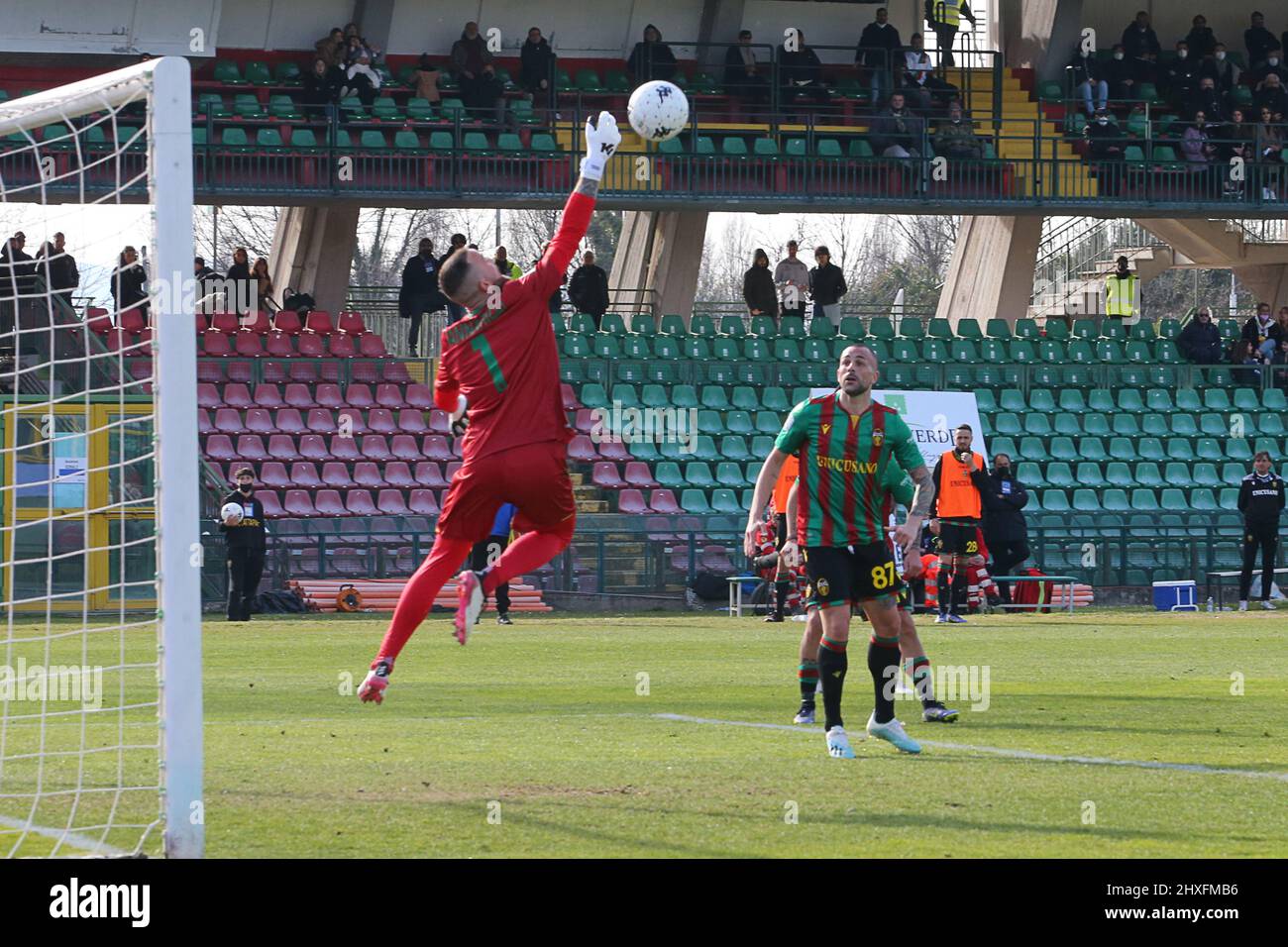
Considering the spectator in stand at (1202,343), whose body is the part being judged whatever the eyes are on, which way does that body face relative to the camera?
toward the camera

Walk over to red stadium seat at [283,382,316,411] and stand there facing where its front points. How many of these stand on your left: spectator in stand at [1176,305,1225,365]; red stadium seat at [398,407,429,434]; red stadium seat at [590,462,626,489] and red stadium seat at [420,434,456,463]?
4

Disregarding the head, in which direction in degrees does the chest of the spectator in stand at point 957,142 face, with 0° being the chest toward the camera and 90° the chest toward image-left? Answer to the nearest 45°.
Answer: approximately 0°

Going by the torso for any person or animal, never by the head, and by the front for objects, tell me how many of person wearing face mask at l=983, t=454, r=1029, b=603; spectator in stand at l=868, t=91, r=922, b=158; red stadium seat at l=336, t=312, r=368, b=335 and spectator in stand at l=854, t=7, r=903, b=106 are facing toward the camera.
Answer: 4

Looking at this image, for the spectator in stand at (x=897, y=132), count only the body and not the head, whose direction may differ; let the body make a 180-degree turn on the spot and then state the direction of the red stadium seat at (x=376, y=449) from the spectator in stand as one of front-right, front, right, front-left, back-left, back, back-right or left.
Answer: back-left

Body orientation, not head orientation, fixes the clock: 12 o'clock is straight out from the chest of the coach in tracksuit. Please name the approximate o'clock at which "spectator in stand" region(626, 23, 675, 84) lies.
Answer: The spectator in stand is roughly at 4 o'clock from the coach in tracksuit.

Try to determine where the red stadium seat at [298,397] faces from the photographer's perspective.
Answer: facing the viewer

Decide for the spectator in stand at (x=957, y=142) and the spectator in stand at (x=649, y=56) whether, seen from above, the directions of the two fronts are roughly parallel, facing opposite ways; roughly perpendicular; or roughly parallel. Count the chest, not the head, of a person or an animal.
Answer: roughly parallel

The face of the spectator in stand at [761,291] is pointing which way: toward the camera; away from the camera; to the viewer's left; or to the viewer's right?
toward the camera

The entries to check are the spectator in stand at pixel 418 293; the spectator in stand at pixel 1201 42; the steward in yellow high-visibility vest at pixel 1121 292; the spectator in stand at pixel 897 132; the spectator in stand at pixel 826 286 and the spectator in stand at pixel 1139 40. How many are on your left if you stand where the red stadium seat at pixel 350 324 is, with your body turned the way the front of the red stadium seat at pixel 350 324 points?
6

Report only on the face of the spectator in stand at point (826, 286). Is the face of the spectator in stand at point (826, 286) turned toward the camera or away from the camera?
toward the camera

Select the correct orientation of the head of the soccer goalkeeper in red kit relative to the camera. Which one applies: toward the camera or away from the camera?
away from the camera

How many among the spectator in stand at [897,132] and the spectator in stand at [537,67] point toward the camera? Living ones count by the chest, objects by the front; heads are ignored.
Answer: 2

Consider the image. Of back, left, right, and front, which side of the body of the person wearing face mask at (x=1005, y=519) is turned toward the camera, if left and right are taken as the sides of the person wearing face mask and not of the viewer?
front

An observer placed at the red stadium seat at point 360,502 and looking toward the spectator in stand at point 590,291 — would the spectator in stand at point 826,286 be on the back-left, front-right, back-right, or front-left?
front-right

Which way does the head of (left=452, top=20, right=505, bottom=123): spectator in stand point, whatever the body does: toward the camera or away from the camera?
toward the camera
